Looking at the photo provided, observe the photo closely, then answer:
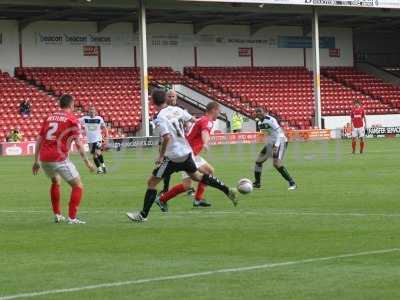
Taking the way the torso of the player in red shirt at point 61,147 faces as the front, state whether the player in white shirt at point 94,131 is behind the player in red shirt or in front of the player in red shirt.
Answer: in front

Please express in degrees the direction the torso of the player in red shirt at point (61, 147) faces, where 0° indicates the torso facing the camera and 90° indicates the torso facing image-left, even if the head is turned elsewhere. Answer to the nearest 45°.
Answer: approximately 225°

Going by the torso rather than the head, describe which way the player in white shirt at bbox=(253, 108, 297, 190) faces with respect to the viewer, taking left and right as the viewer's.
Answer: facing the viewer and to the left of the viewer

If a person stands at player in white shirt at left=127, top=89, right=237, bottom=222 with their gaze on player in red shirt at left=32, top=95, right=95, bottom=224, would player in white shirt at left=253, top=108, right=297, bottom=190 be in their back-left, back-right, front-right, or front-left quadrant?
back-right

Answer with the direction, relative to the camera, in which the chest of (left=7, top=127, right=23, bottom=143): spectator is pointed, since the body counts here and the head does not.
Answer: toward the camera

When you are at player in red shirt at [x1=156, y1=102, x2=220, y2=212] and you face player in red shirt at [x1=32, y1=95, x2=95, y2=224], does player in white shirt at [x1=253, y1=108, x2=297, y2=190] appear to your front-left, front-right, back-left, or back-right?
back-right

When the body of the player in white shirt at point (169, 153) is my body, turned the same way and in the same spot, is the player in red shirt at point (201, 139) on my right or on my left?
on my right

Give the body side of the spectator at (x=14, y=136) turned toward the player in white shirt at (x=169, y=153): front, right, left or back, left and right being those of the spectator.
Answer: front

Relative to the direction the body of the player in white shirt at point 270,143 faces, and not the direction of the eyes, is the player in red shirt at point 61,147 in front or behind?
in front
